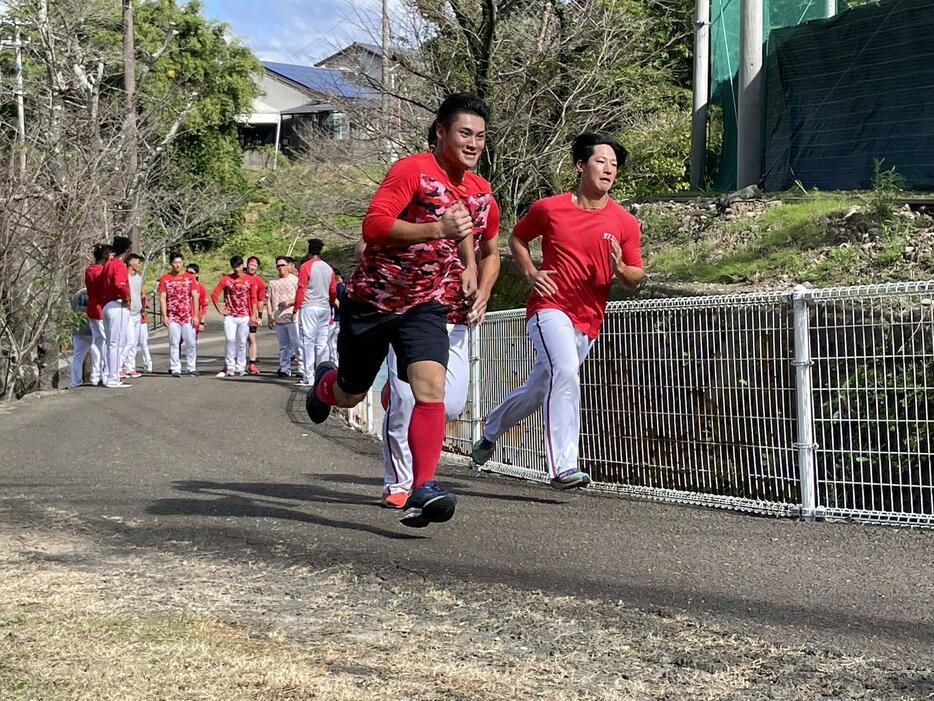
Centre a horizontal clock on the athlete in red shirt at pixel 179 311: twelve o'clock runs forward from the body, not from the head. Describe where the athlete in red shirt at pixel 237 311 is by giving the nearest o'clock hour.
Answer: the athlete in red shirt at pixel 237 311 is roughly at 10 o'clock from the athlete in red shirt at pixel 179 311.

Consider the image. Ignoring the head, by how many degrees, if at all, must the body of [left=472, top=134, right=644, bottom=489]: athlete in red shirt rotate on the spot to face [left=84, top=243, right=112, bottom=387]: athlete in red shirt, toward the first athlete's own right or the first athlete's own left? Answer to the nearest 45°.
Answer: approximately 180°

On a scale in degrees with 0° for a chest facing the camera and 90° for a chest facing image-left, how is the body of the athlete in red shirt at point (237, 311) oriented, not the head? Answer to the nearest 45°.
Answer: approximately 0°

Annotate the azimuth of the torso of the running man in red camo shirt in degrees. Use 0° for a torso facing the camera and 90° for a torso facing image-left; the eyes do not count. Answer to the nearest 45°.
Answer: approximately 315°

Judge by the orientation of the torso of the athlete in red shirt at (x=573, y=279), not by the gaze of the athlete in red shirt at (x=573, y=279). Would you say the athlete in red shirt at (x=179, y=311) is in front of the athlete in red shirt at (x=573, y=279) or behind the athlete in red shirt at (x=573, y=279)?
behind

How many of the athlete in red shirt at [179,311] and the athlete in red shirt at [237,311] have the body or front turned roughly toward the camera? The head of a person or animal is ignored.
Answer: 2

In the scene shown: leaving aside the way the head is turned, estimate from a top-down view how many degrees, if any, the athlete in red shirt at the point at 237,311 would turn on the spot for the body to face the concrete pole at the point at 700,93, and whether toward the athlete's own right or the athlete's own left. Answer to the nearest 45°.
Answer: approximately 45° to the athlete's own left
